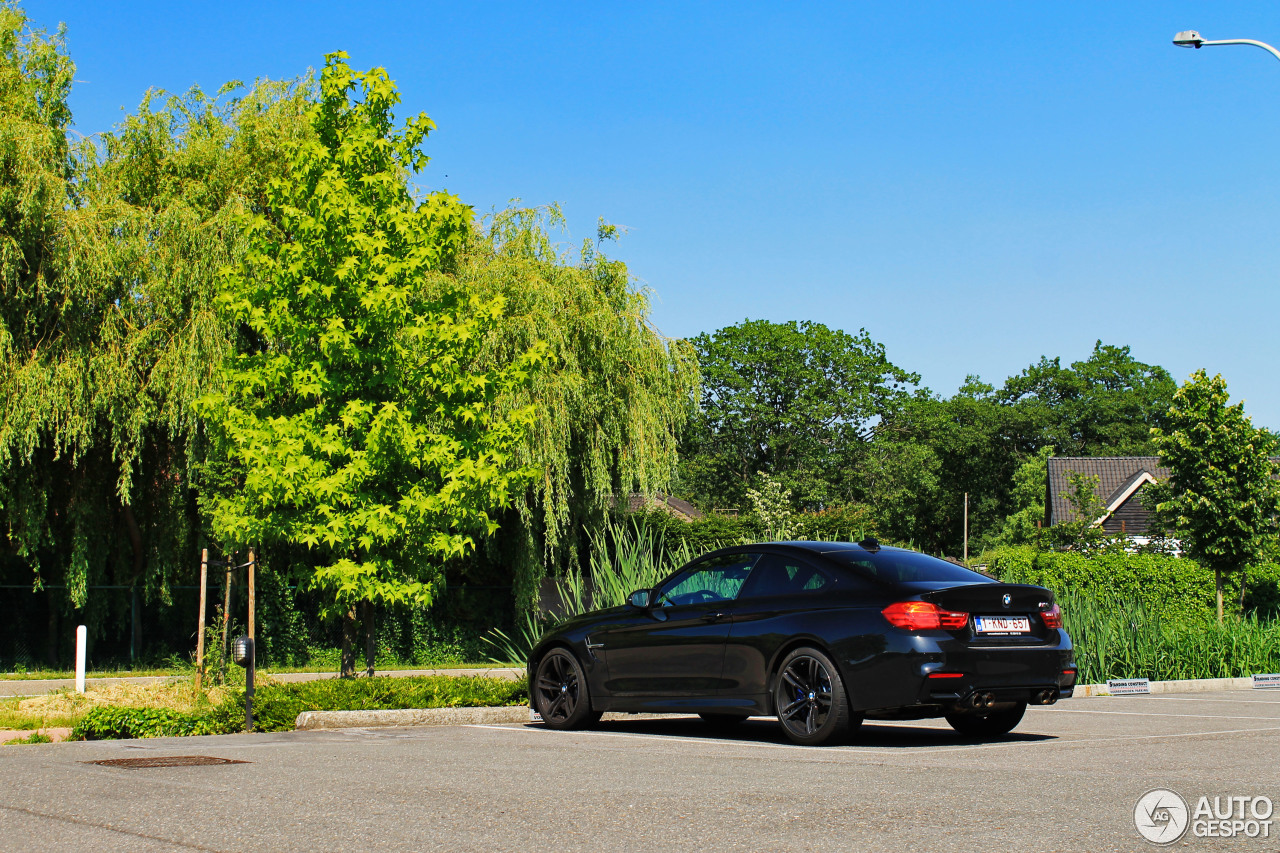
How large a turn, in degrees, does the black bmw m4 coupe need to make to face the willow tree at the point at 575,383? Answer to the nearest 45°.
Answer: approximately 45° to its right

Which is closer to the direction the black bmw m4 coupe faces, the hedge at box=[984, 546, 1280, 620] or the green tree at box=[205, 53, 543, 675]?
the green tree

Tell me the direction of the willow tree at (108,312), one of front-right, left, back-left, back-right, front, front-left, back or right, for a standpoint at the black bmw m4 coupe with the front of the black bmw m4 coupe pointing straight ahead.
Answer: front

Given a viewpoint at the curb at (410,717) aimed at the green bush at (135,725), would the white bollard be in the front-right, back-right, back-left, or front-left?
front-right

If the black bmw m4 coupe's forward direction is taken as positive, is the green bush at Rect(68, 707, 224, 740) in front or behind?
in front

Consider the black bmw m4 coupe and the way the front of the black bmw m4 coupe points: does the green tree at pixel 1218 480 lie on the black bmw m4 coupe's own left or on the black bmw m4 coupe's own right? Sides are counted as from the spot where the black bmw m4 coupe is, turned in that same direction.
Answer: on the black bmw m4 coupe's own right

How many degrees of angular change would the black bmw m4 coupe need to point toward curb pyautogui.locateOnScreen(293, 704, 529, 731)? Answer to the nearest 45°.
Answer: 0° — it already faces it

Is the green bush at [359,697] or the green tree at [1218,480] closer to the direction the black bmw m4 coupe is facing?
the green bush

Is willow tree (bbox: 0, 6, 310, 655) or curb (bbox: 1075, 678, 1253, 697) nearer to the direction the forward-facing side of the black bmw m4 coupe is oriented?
the willow tree

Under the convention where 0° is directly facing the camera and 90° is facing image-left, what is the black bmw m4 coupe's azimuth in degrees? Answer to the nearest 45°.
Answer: approximately 135°

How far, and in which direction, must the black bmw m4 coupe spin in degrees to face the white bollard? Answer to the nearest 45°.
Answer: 0° — it already faces it

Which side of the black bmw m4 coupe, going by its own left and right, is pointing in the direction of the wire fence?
front

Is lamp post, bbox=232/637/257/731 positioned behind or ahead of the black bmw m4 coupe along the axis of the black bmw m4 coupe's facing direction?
ahead
